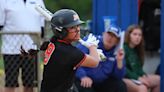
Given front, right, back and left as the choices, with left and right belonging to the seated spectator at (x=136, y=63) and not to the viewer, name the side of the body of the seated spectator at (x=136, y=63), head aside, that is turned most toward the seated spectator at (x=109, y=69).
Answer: right

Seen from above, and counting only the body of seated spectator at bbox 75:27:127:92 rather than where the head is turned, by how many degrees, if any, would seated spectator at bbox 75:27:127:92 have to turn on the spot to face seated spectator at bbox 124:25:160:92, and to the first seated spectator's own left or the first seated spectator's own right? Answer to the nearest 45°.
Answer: approximately 135° to the first seated spectator's own left

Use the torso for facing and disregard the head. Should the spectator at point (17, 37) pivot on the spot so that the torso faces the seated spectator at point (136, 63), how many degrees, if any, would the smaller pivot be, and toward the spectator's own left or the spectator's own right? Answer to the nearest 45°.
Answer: approximately 90° to the spectator's own left

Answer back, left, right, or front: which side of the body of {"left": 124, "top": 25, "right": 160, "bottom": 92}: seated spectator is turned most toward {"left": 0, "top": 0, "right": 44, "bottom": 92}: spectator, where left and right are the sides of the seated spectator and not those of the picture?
right

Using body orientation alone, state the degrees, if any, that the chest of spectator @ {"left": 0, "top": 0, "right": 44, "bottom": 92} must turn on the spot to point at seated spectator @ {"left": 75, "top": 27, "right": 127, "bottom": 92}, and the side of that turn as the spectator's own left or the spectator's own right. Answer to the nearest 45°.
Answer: approximately 90° to the spectator's own left

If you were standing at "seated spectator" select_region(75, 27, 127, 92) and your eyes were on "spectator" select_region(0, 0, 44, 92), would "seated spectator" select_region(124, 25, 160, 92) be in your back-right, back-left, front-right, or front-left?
back-right

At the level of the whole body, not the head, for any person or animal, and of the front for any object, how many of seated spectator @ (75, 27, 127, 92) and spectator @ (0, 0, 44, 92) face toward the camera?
2
